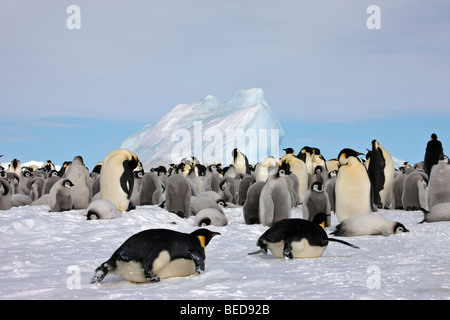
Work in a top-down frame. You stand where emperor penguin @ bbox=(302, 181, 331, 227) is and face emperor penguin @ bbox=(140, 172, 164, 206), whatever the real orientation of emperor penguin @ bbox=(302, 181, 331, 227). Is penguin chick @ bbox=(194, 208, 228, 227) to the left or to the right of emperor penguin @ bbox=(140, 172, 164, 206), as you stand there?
left

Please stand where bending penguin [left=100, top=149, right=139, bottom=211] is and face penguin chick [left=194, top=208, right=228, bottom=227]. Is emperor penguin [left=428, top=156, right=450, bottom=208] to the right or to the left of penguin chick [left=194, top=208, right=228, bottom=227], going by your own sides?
left

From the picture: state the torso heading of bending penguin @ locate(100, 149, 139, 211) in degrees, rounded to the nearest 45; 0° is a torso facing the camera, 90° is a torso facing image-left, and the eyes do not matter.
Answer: approximately 45°

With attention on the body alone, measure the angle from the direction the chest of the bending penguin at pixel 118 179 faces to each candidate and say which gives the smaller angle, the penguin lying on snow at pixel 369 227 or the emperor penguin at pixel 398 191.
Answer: the penguin lying on snow

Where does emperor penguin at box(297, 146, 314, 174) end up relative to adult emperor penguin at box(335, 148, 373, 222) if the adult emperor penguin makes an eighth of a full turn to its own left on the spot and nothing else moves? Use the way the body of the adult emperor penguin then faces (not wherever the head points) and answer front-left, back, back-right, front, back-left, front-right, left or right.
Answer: back-left

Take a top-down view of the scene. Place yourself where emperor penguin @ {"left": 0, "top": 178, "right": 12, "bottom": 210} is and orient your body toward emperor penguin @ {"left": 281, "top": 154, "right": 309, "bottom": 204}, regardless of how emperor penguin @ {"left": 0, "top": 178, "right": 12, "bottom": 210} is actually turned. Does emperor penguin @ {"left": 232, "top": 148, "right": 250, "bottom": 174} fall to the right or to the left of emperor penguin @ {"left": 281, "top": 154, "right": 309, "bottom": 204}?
left
